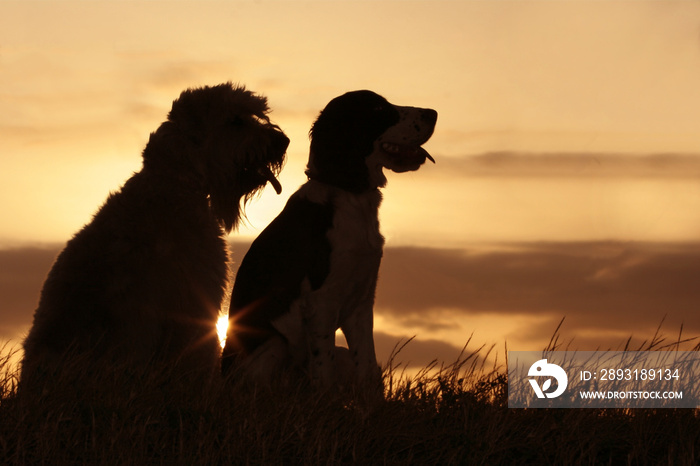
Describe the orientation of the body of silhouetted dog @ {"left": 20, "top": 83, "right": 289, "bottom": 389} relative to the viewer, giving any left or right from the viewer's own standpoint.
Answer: facing to the right of the viewer

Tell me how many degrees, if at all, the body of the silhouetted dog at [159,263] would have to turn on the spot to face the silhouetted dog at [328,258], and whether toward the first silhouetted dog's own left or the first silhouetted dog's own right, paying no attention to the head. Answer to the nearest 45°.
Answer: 0° — it already faces it
